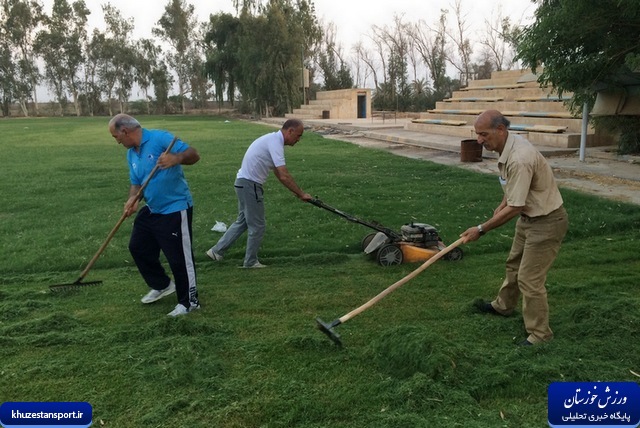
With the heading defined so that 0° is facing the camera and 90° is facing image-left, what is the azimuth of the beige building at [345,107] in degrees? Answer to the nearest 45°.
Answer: approximately 0°

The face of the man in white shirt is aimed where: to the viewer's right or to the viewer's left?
to the viewer's right

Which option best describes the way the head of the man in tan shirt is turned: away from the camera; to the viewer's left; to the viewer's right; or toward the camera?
to the viewer's left

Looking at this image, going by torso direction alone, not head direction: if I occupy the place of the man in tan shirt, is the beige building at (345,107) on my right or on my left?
on my right

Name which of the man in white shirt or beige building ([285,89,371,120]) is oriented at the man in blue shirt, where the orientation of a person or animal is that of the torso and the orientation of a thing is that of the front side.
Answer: the beige building

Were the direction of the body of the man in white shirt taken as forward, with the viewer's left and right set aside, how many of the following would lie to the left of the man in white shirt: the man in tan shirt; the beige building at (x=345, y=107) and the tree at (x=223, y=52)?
2

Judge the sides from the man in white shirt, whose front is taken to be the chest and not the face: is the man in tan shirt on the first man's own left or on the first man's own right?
on the first man's own right

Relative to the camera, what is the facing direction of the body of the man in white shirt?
to the viewer's right

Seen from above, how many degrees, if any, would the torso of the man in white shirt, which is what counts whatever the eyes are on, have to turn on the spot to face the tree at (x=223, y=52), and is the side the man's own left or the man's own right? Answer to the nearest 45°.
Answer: approximately 90° to the man's own left

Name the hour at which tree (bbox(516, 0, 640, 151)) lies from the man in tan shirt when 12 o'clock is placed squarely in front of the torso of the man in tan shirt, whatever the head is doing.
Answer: The tree is roughly at 3 o'clock from the man in tan shirt.

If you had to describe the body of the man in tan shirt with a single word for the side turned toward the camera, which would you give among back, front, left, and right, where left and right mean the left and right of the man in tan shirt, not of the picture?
left
